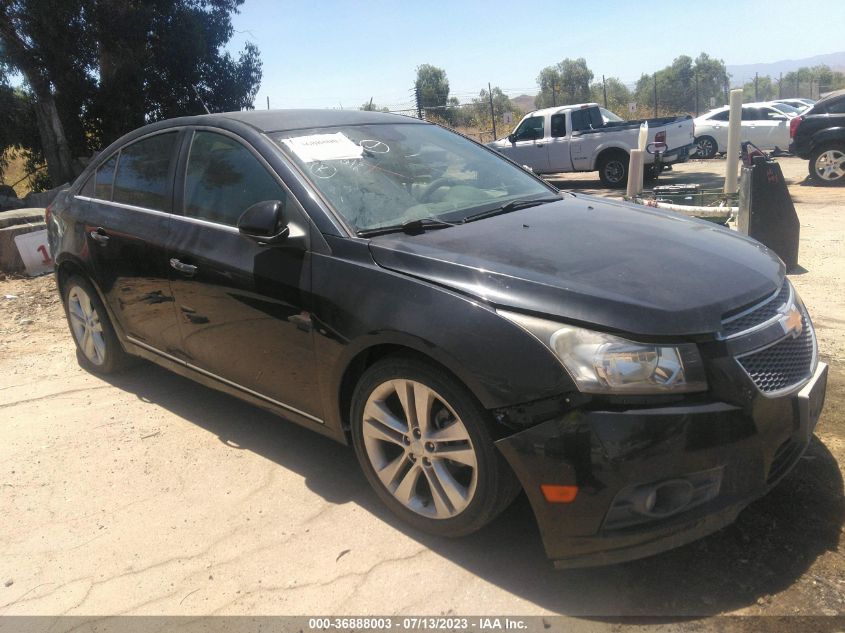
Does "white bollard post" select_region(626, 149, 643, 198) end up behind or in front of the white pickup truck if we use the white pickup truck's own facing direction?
behind

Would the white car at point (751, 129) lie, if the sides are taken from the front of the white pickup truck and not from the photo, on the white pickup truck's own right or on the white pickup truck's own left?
on the white pickup truck's own right

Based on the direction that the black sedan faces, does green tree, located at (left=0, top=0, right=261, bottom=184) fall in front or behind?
behind

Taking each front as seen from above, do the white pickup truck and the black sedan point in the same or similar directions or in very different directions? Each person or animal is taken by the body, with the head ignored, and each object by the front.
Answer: very different directions

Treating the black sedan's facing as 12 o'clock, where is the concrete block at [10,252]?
The concrete block is roughly at 6 o'clock from the black sedan.

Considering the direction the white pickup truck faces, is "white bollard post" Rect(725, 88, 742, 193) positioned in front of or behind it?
behind

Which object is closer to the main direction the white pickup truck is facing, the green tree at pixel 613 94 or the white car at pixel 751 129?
the green tree

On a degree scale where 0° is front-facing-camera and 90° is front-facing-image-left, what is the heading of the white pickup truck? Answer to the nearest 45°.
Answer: approximately 135°

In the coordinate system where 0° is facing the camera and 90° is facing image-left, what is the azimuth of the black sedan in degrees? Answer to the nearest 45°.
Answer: approximately 315°

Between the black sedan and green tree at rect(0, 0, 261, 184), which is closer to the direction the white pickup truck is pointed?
the green tree

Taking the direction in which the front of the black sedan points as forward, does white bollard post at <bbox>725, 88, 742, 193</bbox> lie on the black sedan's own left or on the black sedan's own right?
on the black sedan's own left

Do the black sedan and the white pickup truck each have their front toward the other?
no

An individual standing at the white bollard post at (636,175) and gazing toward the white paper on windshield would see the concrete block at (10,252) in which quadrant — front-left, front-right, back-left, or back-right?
front-right

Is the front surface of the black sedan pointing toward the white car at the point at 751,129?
no

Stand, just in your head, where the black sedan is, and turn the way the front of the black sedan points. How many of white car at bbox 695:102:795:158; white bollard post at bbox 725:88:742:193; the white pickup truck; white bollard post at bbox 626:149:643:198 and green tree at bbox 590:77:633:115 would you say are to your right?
0
